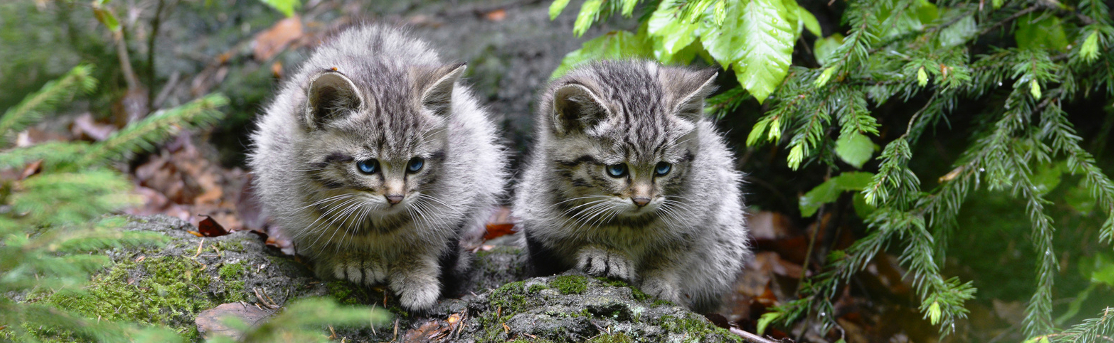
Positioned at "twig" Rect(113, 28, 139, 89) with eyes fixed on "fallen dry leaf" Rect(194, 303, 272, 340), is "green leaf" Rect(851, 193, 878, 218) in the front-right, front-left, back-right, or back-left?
front-left

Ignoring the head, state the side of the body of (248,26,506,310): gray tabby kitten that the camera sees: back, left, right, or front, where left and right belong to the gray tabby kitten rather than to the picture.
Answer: front

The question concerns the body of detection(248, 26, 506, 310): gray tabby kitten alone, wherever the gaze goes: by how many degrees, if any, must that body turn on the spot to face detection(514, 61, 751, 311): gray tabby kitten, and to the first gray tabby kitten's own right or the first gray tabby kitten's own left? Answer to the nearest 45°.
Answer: approximately 90° to the first gray tabby kitten's own left

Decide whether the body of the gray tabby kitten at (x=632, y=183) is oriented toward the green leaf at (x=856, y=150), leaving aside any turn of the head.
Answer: no

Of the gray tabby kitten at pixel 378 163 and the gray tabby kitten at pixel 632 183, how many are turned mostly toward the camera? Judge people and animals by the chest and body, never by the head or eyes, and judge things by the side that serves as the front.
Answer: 2

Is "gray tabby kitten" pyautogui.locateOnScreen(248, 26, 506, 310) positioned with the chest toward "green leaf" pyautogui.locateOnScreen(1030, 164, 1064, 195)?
no

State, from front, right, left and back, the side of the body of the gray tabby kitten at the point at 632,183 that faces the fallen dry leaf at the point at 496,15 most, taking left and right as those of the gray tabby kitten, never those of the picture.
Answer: back

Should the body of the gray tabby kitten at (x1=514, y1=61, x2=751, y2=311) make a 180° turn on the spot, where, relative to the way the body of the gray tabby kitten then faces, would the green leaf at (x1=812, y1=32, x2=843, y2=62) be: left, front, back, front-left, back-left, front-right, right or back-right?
front-right

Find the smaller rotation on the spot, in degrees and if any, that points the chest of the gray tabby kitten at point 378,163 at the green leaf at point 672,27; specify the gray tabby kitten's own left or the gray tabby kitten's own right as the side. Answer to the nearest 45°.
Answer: approximately 90° to the gray tabby kitten's own left

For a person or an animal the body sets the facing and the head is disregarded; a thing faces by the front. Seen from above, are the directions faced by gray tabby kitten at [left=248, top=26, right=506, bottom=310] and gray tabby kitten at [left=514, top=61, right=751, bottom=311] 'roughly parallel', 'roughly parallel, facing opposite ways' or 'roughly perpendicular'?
roughly parallel

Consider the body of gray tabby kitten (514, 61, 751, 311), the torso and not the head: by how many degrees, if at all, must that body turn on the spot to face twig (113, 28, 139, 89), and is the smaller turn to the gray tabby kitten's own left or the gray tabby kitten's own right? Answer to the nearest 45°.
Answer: approximately 135° to the gray tabby kitten's own right

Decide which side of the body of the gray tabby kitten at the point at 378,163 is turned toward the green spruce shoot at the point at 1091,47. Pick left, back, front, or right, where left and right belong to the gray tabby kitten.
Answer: left

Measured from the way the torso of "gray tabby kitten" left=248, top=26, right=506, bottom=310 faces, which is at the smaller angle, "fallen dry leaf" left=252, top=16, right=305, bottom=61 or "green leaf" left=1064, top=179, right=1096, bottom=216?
the green leaf

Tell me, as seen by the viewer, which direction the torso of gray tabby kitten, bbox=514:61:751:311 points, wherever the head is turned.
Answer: toward the camera
